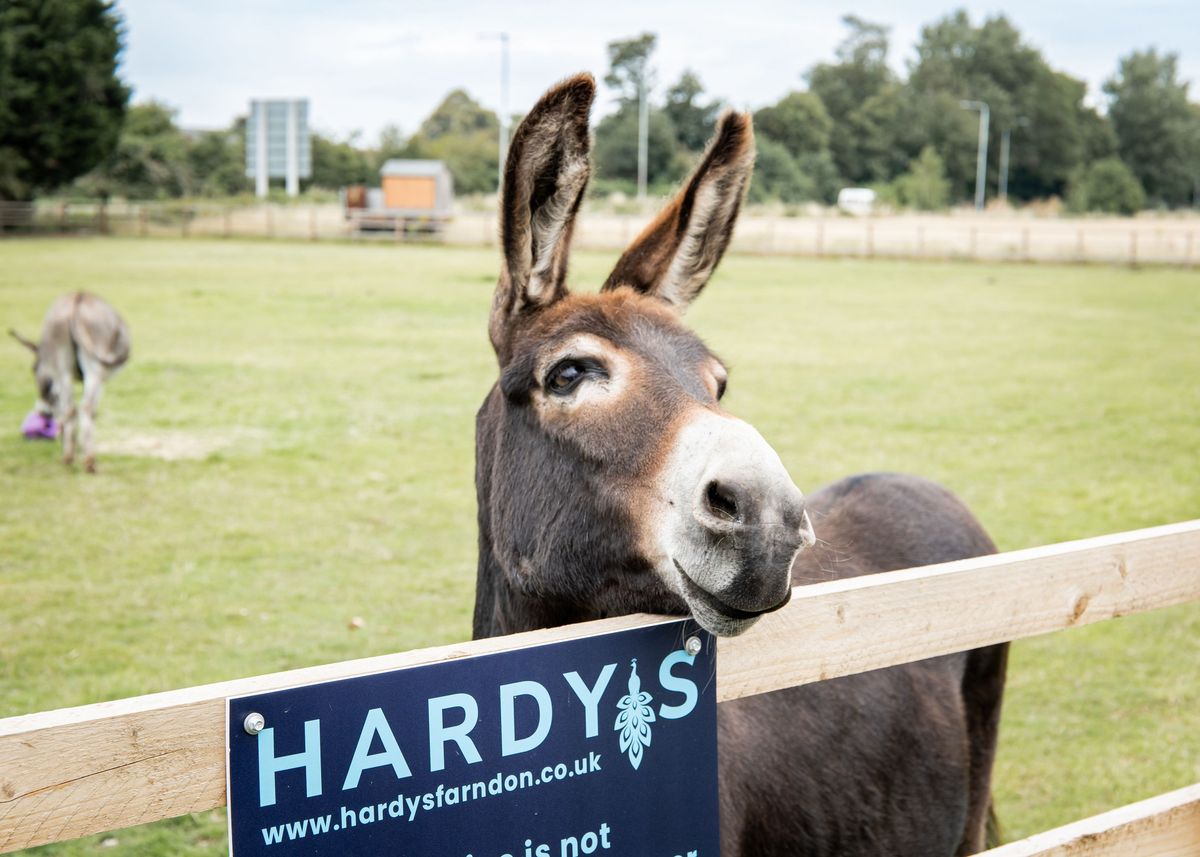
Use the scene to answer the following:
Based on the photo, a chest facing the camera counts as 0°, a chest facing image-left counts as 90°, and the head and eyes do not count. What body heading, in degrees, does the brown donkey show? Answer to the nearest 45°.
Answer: approximately 45°

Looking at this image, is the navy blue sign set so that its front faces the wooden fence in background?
no

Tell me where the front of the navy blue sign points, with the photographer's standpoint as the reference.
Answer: facing the viewer and to the right of the viewer

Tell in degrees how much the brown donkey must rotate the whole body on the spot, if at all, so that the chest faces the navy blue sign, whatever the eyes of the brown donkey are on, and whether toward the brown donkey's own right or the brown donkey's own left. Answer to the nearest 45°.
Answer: approximately 45° to the brown donkey's own left

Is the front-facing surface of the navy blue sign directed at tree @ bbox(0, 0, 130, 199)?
no

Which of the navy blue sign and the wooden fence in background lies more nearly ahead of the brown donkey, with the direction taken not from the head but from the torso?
the navy blue sign

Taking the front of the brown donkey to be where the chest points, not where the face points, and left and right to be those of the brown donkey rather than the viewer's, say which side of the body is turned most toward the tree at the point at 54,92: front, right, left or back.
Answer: right

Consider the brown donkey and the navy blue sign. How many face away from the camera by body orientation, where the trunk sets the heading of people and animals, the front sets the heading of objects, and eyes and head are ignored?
0

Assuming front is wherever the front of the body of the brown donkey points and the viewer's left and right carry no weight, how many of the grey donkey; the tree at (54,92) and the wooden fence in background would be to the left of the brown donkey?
0

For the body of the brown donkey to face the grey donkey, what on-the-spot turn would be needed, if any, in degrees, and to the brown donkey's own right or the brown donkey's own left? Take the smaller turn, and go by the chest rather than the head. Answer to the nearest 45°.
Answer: approximately 90° to the brown donkey's own right

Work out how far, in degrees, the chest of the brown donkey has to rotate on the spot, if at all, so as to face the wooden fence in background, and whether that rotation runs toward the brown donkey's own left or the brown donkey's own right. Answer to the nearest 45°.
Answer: approximately 135° to the brown donkey's own right
